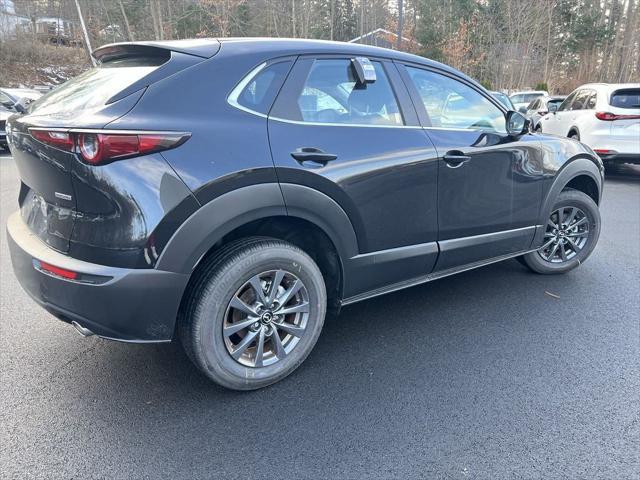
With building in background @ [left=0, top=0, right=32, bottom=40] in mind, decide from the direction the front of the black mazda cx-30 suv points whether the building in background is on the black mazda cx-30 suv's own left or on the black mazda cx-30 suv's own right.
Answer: on the black mazda cx-30 suv's own left

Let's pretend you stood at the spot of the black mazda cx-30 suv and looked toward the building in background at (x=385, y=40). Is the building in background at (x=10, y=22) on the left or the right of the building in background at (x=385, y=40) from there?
left

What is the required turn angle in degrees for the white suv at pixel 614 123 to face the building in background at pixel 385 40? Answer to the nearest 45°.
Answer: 0° — it already faces it

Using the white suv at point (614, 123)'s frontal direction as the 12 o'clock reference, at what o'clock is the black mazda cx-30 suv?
The black mazda cx-30 suv is roughly at 8 o'clock from the white suv.

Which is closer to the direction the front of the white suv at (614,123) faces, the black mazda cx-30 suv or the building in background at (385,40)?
the building in background

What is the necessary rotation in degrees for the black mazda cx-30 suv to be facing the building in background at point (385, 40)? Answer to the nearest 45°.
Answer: approximately 45° to its left

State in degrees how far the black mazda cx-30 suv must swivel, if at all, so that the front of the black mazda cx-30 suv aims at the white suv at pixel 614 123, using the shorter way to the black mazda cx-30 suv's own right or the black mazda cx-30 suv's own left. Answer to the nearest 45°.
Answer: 0° — it already faces it

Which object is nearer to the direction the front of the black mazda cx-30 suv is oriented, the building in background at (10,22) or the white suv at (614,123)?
the white suv

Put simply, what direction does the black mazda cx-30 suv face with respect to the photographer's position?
facing away from the viewer and to the right of the viewer
